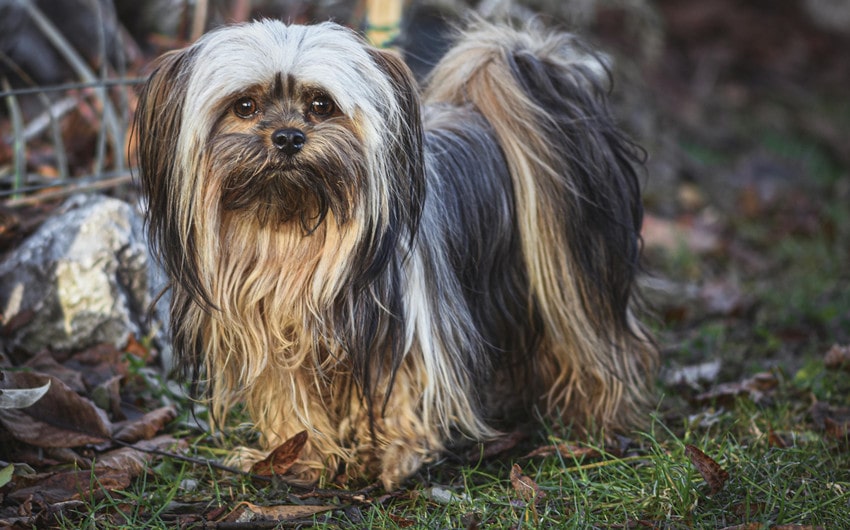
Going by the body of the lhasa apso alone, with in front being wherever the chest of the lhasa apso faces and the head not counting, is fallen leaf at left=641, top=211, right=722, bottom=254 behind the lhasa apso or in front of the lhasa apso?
behind

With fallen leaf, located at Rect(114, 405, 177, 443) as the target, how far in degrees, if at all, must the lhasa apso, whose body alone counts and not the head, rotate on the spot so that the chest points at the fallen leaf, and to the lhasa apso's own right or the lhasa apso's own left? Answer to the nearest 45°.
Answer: approximately 45° to the lhasa apso's own right

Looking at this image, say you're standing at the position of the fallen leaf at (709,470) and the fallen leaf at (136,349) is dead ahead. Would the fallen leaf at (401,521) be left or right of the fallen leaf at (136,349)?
left

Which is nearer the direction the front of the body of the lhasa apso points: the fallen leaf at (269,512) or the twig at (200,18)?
the fallen leaf

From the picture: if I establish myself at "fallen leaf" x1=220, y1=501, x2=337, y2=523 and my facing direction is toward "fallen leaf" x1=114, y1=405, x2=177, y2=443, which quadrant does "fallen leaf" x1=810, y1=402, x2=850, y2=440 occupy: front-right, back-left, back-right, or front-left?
back-right

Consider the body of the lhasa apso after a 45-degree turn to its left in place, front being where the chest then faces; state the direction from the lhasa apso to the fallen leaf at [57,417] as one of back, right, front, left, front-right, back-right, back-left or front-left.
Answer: right

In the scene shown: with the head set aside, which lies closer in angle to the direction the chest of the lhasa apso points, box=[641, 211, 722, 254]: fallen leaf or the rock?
the rock

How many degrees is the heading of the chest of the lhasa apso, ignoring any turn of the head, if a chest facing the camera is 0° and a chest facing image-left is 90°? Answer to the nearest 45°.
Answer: approximately 45°

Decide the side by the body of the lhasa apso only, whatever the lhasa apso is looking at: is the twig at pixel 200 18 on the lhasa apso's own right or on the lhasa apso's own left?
on the lhasa apso's own right

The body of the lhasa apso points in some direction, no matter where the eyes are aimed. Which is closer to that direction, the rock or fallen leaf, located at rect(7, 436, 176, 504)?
the fallen leaf
